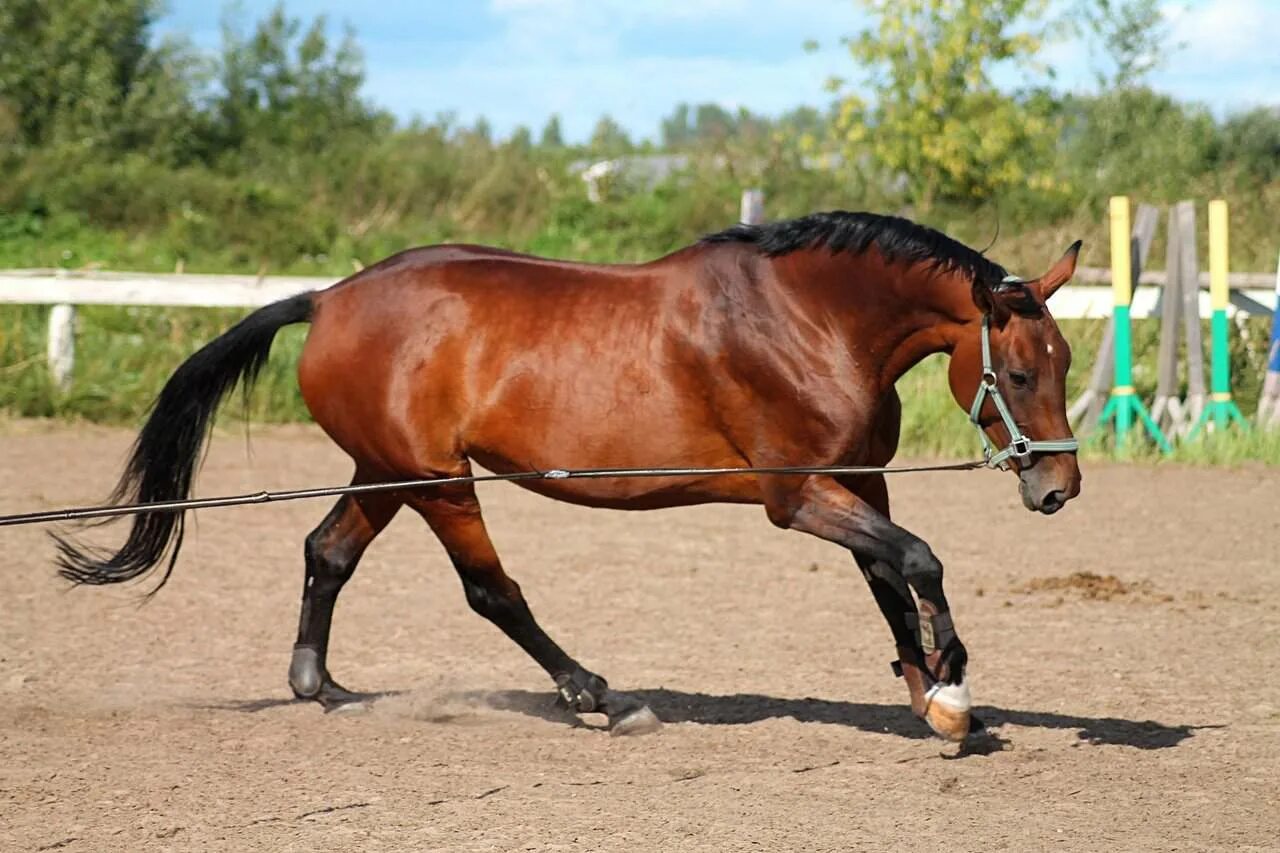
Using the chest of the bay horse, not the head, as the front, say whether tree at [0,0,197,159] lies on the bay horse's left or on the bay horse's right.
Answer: on the bay horse's left

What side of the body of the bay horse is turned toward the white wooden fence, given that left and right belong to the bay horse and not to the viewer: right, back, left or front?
left

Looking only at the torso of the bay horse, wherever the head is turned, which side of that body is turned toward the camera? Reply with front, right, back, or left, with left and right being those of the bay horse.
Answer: right

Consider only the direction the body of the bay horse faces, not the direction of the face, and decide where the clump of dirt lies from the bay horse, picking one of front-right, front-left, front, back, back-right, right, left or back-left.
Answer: front-left
